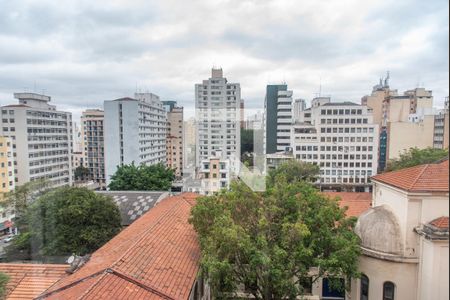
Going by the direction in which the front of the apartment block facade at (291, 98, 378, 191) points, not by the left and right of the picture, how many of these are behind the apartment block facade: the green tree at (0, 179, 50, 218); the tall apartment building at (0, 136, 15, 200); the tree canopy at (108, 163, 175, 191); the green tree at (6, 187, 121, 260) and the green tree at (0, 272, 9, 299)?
0

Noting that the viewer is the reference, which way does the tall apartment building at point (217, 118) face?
facing the viewer

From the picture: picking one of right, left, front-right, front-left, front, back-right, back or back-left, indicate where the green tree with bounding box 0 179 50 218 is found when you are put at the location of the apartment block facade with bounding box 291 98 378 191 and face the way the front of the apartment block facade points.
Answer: front-right

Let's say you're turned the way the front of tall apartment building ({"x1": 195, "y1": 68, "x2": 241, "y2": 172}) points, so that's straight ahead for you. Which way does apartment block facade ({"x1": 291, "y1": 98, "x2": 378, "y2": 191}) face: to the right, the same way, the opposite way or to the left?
the same way

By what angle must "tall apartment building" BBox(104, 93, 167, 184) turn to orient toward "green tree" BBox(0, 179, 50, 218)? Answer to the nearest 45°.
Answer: approximately 45° to its right

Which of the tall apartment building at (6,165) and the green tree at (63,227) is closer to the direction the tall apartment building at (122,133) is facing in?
the green tree

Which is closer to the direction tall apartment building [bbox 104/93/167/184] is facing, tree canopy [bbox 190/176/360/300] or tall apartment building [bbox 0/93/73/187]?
the tree canopy

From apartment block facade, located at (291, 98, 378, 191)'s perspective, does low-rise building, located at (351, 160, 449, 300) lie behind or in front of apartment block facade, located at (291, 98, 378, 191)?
in front

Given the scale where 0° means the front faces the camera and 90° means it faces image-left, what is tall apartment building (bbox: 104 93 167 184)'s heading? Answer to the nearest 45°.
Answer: approximately 315°

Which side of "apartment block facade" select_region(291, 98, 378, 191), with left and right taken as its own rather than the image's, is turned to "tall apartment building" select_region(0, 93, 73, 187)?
right

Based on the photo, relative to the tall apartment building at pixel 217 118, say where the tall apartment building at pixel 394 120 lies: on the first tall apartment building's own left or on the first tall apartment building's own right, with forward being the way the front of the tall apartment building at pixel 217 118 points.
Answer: on the first tall apartment building's own left

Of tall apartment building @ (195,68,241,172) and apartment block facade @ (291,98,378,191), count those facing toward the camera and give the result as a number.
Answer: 2

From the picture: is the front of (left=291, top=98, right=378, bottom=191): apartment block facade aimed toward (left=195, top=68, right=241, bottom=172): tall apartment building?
no

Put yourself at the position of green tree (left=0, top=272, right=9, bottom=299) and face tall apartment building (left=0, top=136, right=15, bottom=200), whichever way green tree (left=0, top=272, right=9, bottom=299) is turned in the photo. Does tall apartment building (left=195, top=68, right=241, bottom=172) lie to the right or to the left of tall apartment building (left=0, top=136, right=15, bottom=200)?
right

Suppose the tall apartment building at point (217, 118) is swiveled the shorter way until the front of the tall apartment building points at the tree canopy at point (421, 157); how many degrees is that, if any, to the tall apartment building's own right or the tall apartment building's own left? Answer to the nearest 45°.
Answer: approximately 45° to the tall apartment building's own left
